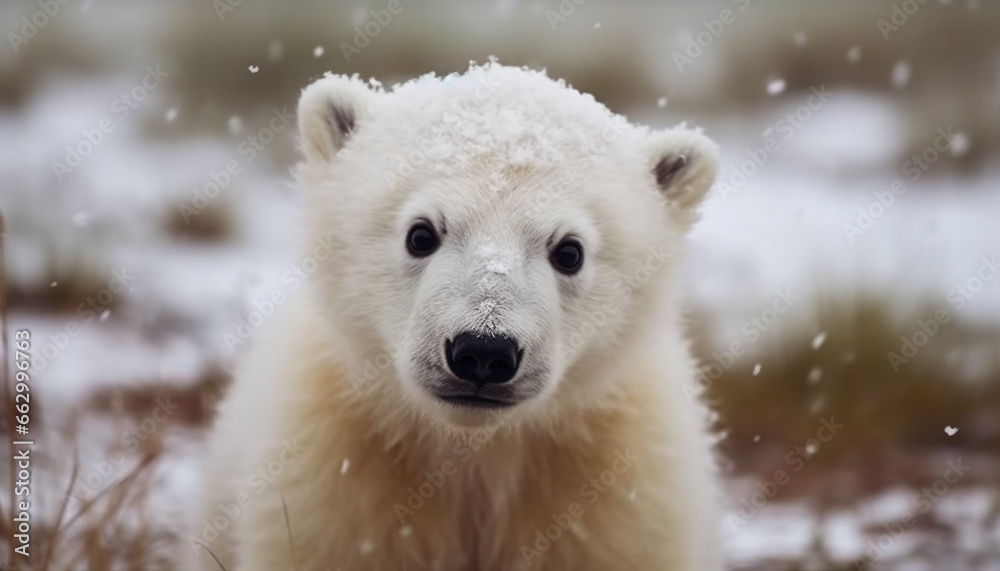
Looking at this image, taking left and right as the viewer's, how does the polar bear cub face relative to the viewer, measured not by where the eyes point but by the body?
facing the viewer

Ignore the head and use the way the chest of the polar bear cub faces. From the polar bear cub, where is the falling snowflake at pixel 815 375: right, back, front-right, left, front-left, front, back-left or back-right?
back-left
